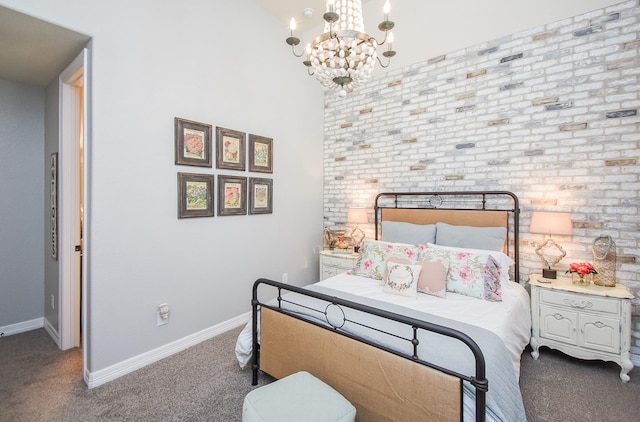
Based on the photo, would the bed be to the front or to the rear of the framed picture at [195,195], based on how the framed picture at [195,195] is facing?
to the front

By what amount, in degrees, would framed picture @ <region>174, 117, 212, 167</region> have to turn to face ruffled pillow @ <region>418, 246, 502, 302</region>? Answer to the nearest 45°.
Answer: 0° — it already faces it

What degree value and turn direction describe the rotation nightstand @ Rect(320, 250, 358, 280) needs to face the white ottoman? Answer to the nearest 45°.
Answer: approximately 45° to its left

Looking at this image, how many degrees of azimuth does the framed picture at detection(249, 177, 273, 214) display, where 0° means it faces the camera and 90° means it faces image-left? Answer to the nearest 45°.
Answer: approximately 315°

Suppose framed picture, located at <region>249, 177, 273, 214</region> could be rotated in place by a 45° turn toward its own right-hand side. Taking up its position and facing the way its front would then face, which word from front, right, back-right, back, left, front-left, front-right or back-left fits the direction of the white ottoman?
front

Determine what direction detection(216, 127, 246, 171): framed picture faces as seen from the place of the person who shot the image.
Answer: facing the viewer and to the right of the viewer

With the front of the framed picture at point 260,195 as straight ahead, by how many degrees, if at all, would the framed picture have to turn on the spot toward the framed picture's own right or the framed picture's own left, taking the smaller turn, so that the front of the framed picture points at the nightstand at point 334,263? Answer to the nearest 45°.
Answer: approximately 45° to the framed picture's own left

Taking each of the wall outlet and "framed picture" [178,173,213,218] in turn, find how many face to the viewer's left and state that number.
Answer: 0
